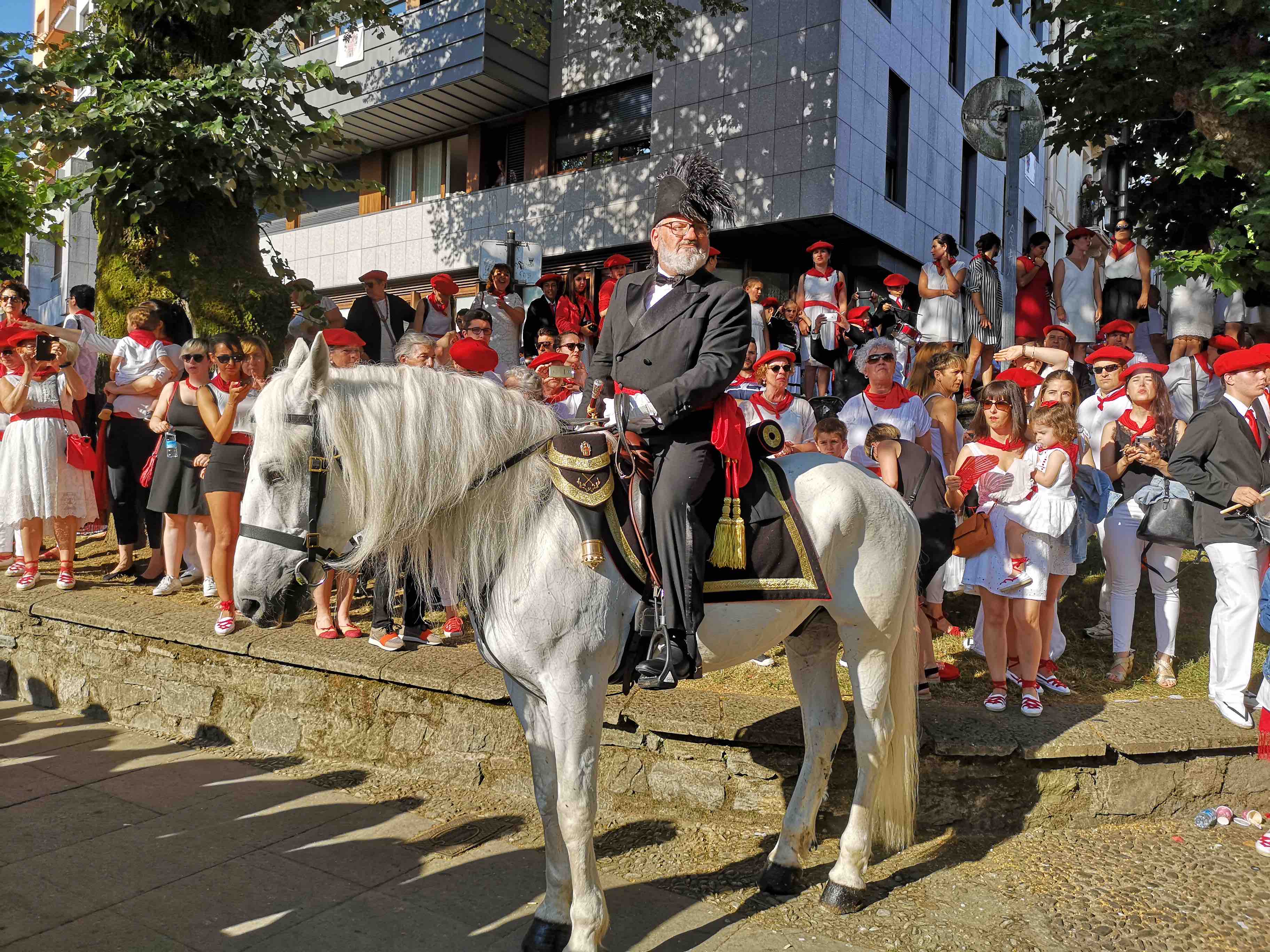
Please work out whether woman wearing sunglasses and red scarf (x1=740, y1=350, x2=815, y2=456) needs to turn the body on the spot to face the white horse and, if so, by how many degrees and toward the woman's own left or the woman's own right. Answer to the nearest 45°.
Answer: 0° — they already face it

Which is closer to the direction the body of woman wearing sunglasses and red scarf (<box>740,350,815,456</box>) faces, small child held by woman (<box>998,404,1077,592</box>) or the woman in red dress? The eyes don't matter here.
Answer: the small child held by woman

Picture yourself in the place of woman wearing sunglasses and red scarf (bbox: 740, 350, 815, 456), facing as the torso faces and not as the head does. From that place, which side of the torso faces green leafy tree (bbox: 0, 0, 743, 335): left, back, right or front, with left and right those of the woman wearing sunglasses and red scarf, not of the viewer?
right

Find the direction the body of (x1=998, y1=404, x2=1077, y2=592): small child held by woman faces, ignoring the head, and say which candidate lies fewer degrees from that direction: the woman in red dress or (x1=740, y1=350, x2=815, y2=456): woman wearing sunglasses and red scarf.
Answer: the woman wearing sunglasses and red scarf

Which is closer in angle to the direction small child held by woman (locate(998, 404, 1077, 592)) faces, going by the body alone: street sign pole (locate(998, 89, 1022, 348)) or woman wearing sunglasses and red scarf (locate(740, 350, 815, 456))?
the woman wearing sunglasses and red scarf

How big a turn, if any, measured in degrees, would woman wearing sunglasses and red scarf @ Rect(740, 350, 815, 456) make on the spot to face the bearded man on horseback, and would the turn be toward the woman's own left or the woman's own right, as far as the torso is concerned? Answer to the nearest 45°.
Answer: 0° — they already face them
